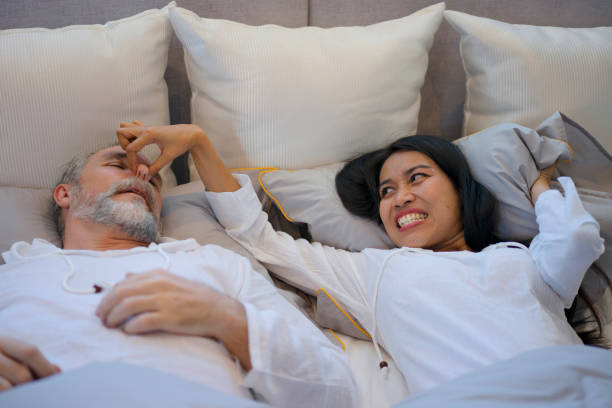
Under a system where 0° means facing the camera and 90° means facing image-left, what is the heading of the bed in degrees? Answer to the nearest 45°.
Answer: approximately 0°
